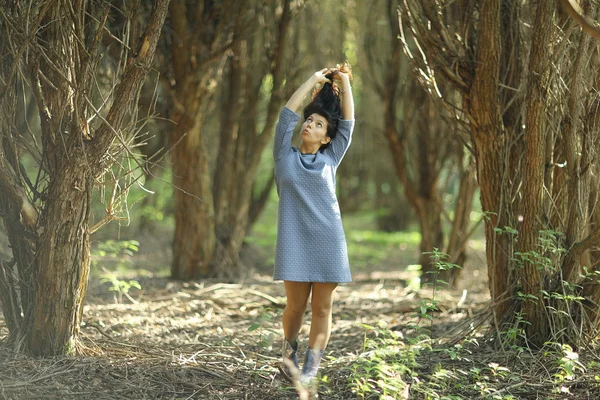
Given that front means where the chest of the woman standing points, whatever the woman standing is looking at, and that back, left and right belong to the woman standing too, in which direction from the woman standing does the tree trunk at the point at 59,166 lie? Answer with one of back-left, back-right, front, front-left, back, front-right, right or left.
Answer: right

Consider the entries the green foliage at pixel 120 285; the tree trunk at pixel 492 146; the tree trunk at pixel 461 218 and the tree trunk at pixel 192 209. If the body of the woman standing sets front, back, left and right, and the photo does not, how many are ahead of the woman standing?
0

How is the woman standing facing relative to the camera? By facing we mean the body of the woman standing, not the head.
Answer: toward the camera

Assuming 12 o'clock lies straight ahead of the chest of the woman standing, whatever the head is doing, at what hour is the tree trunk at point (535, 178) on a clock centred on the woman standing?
The tree trunk is roughly at 8 o'clock from the woman standing.

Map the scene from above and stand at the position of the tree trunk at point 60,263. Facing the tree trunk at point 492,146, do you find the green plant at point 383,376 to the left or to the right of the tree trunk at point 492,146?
right

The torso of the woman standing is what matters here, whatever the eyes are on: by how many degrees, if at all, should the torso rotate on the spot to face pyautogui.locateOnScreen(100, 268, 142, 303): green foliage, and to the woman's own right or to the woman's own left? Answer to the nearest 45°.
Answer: approximately 135° to the woman's own right

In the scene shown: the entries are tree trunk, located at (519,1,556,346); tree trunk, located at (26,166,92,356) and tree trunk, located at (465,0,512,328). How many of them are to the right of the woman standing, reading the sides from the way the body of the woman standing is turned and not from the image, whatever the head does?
1

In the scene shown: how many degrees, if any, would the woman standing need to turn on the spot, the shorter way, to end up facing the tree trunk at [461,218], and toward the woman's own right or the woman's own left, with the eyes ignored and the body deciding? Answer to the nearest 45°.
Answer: approximately 180°

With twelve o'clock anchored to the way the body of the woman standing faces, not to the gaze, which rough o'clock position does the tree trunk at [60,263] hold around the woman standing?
The tree trunk is roughly at 3 o'clock from the woman standing.

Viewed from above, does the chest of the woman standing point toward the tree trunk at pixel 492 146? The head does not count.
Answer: no

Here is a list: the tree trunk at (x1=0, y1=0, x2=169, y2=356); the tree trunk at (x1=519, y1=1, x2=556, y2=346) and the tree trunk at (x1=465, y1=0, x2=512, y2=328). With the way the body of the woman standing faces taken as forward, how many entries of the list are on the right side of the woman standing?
1
